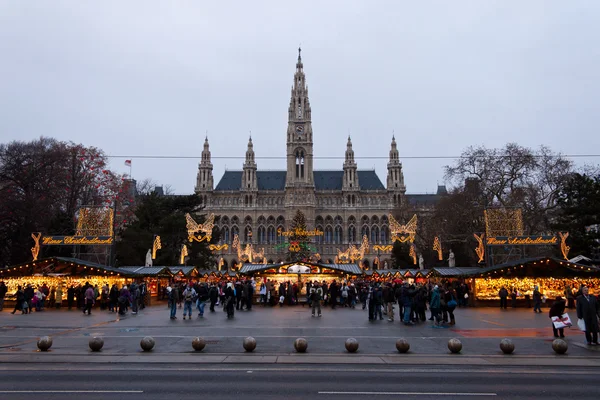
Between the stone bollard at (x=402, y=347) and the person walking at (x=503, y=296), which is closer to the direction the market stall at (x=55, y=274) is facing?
the stone bollard

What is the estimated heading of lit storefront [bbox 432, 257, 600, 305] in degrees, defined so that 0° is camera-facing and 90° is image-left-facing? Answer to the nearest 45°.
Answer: approximately 0°

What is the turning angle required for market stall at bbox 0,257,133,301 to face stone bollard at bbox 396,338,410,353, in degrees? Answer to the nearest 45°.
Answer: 0° — it already faces it

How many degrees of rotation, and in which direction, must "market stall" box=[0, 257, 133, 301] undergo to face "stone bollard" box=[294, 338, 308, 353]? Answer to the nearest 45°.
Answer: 0° — it already faces it

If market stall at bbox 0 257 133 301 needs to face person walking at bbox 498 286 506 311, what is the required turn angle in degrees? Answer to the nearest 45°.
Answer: approximately 45° to its left

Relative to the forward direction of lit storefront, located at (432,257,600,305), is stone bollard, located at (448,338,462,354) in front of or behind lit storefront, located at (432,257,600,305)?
in front

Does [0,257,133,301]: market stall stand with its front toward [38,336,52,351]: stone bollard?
yes

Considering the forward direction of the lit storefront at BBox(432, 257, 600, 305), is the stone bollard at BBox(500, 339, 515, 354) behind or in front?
in front

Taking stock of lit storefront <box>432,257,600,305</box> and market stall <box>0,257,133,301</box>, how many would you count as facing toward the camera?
2

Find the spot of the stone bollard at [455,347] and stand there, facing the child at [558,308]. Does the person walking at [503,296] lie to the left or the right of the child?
left

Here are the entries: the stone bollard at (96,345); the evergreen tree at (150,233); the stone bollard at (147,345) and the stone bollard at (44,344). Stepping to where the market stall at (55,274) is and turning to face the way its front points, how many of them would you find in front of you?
3

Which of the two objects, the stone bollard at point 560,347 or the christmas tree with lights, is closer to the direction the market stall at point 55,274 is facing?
the stone bollard

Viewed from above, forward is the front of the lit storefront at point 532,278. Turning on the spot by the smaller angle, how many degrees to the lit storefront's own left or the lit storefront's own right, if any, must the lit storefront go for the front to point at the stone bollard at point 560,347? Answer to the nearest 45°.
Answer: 0° — it already faces it

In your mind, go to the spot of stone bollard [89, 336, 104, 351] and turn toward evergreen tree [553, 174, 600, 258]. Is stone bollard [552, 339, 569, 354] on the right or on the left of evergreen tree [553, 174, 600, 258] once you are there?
right

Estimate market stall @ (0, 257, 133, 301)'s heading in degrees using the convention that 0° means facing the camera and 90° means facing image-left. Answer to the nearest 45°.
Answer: approximately 0°
